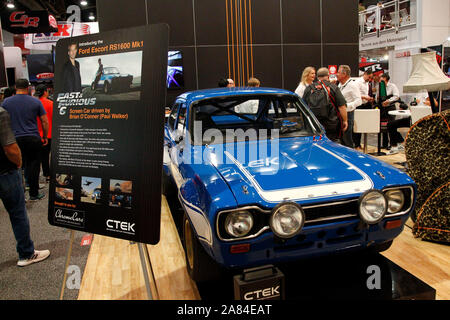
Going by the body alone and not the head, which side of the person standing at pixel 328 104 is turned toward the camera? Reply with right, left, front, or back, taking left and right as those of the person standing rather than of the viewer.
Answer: back

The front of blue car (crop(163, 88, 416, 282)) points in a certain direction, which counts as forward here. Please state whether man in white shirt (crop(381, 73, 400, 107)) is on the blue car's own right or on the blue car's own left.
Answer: on the blue car's own left

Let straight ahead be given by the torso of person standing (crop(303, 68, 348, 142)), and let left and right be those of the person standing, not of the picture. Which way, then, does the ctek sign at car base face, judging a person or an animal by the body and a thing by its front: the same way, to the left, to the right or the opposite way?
the opposite way

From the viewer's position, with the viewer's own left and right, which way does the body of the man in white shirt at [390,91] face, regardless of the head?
facing to the left of the viewer

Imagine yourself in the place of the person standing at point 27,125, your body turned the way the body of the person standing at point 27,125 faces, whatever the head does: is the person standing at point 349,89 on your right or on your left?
on your right

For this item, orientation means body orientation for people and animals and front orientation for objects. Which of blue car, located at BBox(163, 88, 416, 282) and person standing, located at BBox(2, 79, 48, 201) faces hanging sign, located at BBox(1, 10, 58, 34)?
the person standing

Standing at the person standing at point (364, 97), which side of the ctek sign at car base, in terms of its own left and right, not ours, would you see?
back

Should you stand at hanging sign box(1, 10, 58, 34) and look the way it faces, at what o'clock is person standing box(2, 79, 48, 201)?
The person standing is roughly at 12 o'clock from the hanging sign.
